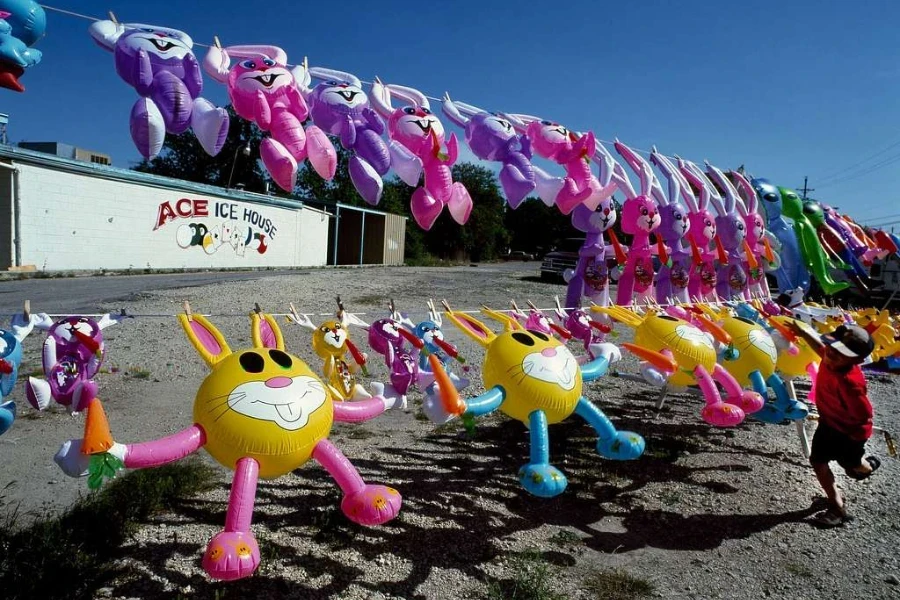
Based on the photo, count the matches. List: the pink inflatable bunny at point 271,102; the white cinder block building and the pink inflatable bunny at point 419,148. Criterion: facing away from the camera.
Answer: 0

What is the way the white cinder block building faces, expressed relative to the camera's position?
facing the viewer and to the right of the viewer

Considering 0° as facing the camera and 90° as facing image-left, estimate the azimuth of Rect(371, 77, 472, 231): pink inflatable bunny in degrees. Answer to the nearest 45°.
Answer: approximately 315°

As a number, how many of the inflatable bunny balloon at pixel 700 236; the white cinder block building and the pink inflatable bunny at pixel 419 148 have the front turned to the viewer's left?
0

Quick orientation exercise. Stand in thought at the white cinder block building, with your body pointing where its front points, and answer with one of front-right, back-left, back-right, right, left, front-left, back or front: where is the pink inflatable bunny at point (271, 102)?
front-right

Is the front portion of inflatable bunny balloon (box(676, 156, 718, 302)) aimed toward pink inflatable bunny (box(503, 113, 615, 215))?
no

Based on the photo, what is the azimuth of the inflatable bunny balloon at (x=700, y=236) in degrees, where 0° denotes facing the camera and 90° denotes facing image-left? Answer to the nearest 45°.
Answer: approximately 315°

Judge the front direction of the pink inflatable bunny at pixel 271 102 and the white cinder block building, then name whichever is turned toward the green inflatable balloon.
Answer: the white cinder block building

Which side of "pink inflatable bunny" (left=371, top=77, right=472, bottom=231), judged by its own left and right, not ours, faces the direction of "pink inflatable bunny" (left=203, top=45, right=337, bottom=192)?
right

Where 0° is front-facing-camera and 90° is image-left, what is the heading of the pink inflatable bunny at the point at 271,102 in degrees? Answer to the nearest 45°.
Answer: approximately 0°

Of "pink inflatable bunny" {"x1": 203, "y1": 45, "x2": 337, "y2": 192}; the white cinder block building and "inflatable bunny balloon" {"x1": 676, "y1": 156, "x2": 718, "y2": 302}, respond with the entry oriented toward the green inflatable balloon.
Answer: the white cinder block building

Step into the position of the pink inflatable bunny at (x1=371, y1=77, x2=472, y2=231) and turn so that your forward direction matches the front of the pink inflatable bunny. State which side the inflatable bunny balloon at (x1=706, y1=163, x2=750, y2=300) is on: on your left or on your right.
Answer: on your left

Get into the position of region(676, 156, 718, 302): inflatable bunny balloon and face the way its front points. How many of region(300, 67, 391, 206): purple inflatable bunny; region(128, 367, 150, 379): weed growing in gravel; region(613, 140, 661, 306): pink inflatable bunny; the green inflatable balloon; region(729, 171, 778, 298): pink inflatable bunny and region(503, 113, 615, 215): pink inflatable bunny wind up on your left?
2

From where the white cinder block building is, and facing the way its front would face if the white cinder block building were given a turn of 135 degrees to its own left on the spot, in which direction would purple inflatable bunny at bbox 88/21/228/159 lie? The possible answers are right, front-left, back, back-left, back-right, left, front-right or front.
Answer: back

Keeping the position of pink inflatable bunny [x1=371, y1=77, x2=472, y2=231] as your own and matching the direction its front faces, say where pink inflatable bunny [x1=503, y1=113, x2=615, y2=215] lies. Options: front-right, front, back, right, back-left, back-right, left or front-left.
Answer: left
